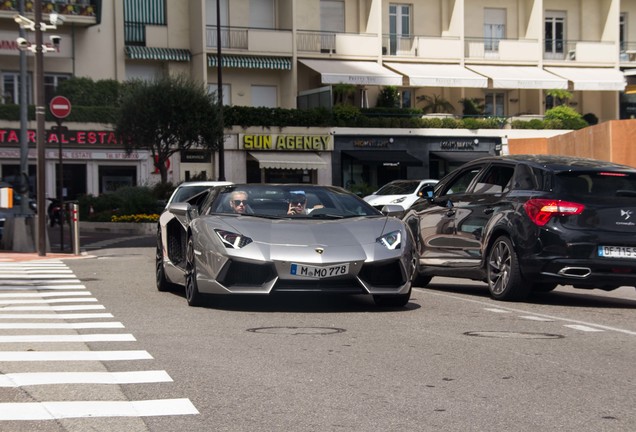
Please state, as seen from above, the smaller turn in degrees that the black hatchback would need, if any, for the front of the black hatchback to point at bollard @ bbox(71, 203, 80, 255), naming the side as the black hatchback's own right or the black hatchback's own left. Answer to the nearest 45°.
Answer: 0° — it already faces it

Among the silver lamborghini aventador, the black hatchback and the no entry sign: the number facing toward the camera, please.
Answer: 2

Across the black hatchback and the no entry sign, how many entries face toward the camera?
1

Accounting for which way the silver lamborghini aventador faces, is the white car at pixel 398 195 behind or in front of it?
behind

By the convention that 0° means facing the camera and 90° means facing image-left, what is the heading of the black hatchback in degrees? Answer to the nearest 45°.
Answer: approximately 135°

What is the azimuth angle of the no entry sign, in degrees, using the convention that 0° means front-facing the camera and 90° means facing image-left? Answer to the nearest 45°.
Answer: approximately 0°
